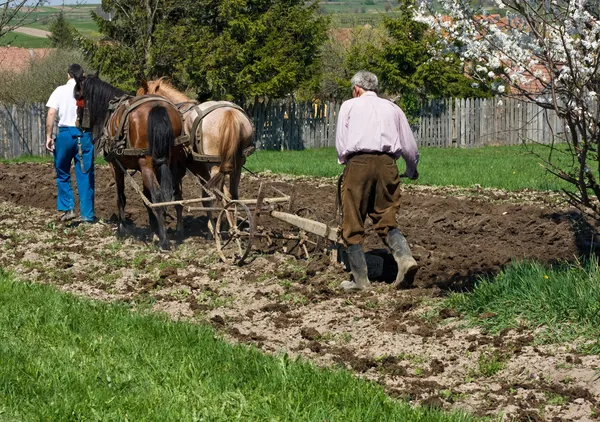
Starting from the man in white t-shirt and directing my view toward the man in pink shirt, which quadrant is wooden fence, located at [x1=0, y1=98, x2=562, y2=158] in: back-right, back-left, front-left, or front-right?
back-left

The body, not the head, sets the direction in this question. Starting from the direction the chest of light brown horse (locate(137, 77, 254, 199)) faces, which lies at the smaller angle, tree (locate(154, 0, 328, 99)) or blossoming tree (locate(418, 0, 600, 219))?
the tree

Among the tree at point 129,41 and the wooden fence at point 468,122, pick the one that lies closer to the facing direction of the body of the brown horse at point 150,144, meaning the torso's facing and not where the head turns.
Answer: the tree

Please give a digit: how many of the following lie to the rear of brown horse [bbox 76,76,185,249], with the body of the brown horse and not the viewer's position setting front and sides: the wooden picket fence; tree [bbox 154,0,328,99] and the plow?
1

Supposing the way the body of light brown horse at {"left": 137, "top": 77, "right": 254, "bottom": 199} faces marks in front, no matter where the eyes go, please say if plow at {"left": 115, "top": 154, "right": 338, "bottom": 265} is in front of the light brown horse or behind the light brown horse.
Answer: behind

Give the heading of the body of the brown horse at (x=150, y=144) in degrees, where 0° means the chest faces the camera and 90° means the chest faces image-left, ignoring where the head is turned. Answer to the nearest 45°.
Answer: approximately 135°

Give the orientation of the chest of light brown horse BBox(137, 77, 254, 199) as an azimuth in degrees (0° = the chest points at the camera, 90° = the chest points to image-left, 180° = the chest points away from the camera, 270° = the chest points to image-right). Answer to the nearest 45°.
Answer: approximately 135°
